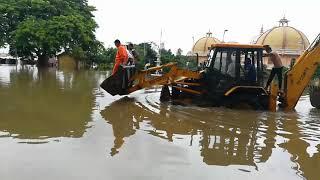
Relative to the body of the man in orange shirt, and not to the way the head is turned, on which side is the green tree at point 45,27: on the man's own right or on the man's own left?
on the man's own right

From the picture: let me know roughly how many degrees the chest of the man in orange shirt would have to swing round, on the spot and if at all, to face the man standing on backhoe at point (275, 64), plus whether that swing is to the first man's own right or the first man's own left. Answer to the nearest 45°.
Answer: approximately 180°

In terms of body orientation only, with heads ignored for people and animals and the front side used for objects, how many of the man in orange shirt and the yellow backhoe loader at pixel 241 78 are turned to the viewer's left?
2

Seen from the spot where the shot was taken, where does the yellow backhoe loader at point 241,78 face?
facing to the left of the viewer

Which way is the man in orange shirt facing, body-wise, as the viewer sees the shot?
to the viewer's left

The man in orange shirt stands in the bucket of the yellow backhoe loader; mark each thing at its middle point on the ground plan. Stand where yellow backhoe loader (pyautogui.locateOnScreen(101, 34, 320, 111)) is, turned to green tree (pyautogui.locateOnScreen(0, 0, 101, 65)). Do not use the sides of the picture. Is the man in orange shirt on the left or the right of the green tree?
left

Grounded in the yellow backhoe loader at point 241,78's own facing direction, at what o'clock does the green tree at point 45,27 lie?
The green tree is roughly at 2 o'clock from the yellow backhoe loader.
